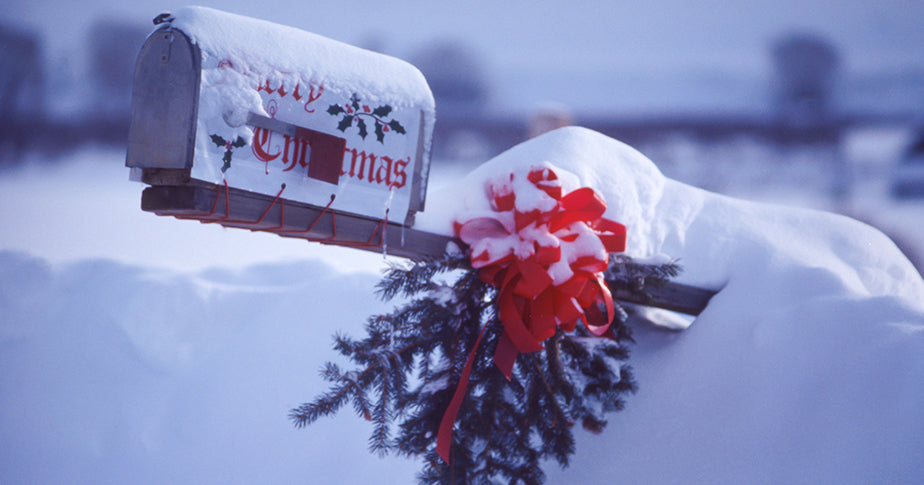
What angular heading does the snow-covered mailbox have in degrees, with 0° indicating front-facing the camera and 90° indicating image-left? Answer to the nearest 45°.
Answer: approximately 45°
